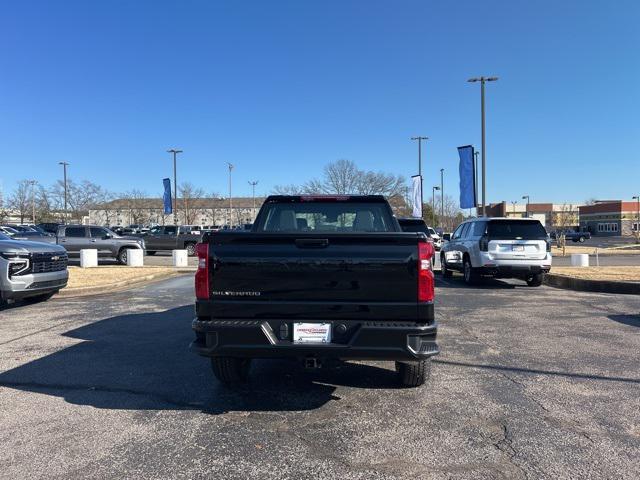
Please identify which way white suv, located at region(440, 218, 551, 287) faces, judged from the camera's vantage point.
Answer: facing away from the viewer and to the left of the viewer

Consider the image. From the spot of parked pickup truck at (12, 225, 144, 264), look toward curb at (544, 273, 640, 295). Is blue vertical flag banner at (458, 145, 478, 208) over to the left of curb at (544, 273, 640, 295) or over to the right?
left

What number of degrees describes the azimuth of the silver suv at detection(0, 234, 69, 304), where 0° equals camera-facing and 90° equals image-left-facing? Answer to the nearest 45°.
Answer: approximately 315°

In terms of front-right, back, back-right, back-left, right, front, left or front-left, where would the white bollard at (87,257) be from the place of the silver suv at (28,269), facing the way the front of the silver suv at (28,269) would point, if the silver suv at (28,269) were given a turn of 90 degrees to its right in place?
back-right

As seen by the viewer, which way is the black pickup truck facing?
away from the camera

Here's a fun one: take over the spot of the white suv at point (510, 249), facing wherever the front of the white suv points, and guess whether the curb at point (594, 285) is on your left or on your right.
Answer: on your right

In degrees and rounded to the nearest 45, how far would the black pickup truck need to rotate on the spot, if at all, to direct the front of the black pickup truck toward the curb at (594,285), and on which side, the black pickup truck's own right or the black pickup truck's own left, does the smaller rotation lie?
approximately 45° to the black pickup truck's own right

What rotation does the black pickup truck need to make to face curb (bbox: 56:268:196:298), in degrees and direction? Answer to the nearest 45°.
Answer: approximately 45° to its left

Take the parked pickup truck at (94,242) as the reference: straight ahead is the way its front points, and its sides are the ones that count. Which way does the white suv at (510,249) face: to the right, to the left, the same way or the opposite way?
to the left

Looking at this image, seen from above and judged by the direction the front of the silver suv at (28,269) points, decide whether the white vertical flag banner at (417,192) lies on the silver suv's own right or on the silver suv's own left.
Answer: on the silver suv's own left

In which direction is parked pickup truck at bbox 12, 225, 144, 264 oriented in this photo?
to the viewer's right

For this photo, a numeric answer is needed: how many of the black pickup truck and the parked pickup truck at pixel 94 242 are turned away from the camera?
1
